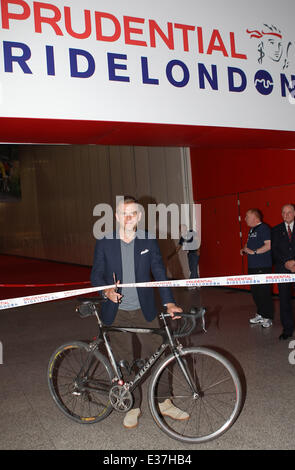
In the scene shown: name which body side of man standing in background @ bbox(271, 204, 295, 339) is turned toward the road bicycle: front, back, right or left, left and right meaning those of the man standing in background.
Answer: front

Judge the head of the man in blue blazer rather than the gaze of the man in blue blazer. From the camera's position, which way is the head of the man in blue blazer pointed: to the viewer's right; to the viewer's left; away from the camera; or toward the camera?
toward the camera

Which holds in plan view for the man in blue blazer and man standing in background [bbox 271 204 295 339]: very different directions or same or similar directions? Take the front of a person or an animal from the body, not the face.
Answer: same or similar directions

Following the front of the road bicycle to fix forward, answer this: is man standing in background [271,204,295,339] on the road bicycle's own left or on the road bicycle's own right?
on the road bicycle's own left

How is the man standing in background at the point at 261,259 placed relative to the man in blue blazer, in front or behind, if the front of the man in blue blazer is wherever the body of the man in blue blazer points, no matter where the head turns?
behind

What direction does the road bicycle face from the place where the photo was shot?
facing the viewer and to the right of the viewer

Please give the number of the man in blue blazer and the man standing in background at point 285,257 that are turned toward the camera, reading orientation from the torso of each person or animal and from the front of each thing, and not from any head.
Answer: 2

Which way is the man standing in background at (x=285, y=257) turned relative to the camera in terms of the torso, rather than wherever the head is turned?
toward the camera
